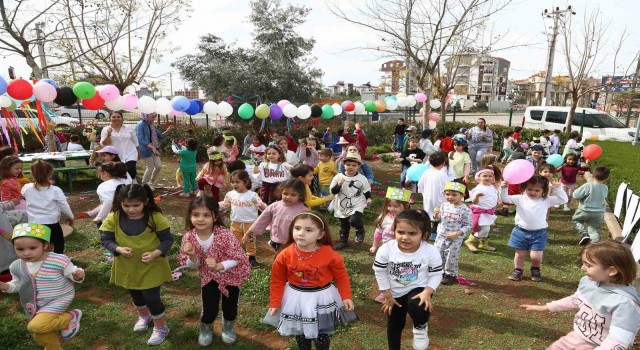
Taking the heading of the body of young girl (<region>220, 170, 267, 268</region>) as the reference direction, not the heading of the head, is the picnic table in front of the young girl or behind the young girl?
behind

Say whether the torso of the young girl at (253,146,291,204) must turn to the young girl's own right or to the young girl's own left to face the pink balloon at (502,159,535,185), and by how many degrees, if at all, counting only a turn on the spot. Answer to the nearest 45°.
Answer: approximately 45° to the young girl's own left

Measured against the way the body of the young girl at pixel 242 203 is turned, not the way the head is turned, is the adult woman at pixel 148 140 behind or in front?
behind

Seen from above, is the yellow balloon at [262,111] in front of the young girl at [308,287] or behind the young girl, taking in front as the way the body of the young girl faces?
behind

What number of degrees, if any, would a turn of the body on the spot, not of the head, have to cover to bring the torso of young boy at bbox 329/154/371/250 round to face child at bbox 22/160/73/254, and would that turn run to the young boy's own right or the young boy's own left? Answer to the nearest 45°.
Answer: approximately 45° to the young boy's own right

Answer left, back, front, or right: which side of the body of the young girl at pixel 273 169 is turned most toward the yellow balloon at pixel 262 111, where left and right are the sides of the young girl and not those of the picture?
back

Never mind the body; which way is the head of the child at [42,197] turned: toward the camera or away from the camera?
away from the camera

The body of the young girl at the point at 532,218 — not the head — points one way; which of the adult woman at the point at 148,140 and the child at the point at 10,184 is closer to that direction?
the child

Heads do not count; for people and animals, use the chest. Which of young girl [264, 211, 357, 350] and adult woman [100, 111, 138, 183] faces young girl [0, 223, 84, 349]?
the adult woman
